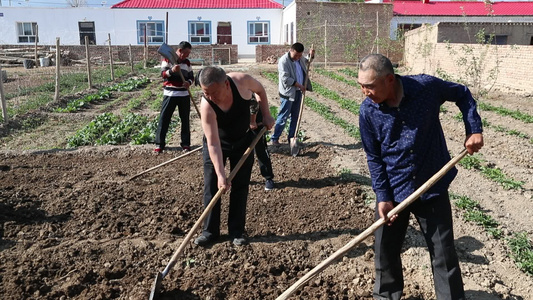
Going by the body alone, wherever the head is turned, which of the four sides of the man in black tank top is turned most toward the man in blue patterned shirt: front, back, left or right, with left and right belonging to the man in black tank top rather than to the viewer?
left

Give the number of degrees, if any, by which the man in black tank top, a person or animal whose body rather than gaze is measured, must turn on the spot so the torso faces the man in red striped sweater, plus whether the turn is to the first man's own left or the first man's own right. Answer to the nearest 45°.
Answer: approximately 135° to the first man's own right

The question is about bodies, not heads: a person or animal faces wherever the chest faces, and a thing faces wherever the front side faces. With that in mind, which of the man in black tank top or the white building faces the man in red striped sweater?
the white building

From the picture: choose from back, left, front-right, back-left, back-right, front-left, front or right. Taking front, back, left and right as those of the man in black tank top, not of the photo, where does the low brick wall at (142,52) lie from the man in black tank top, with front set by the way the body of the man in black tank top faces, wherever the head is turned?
back-right

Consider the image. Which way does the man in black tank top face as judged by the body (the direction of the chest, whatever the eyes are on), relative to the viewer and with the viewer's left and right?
facing the viewer and to the left of the viewer

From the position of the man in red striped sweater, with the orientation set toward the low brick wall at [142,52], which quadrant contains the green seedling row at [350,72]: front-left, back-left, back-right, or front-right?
front-right

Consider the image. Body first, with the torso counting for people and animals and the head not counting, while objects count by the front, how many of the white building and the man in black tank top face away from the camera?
0

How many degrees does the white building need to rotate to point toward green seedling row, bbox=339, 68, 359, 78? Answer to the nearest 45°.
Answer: approximately 45° to its left

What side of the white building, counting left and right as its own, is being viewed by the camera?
front

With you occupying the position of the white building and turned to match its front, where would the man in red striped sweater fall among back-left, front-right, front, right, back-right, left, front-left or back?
front

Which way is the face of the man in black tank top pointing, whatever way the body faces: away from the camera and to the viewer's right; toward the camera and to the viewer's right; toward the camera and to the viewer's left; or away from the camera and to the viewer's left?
toward the camera and to the viewer's left

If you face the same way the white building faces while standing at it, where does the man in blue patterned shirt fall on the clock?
The man in blue patterned shirt is roughly at 12 o'clock from the white building.

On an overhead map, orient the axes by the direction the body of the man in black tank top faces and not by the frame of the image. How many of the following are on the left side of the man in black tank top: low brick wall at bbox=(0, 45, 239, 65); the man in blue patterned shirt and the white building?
1

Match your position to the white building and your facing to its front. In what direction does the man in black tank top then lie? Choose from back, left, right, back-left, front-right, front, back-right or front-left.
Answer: front

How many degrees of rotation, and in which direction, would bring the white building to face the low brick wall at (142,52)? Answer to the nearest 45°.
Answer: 0° — it already faces it
